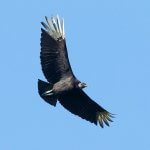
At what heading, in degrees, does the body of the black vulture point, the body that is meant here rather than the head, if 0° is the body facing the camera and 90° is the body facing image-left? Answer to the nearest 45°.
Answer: approximately 270°
